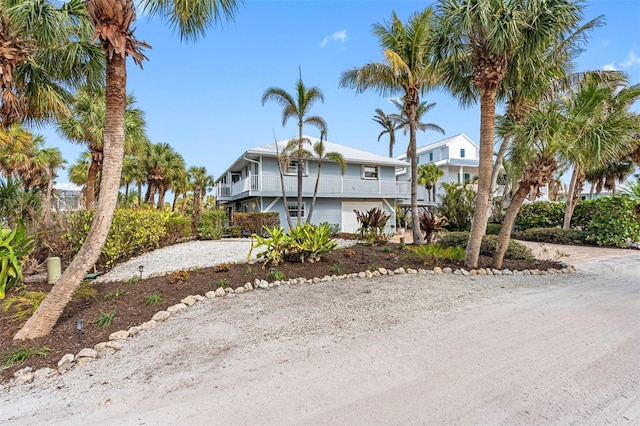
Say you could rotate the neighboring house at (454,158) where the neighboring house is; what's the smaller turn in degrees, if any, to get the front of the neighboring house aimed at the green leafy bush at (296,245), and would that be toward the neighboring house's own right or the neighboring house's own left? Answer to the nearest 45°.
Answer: approximately 45° to the neighboring house's own right

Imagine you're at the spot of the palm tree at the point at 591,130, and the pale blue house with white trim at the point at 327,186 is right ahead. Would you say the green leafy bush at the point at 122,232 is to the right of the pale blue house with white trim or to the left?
left

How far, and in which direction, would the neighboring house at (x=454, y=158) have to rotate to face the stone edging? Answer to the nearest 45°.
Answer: approximately 45° to its right

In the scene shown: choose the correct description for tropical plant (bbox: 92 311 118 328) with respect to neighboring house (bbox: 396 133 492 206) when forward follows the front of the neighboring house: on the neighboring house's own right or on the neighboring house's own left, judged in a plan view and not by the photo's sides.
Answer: on the neighboring house's own right

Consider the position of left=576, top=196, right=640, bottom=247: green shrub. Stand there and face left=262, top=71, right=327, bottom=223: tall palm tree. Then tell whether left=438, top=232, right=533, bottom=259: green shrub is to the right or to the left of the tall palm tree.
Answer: left

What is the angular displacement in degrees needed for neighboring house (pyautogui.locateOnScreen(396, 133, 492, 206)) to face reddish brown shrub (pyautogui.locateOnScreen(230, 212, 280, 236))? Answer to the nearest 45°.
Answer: approximately 90° to its right

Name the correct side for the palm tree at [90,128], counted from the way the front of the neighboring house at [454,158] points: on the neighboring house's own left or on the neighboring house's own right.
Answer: on the neighboring house's own right

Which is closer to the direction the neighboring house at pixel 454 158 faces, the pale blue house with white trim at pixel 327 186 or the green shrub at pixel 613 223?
the green shrub

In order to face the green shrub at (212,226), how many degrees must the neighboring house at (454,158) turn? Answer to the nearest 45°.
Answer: approximately 90° to its right

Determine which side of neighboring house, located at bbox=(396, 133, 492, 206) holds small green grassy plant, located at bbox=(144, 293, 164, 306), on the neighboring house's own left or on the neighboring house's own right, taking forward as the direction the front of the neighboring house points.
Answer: on the neighboring house's own right

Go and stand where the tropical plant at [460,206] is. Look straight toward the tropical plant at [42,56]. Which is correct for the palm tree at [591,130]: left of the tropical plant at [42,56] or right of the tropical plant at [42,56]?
left
